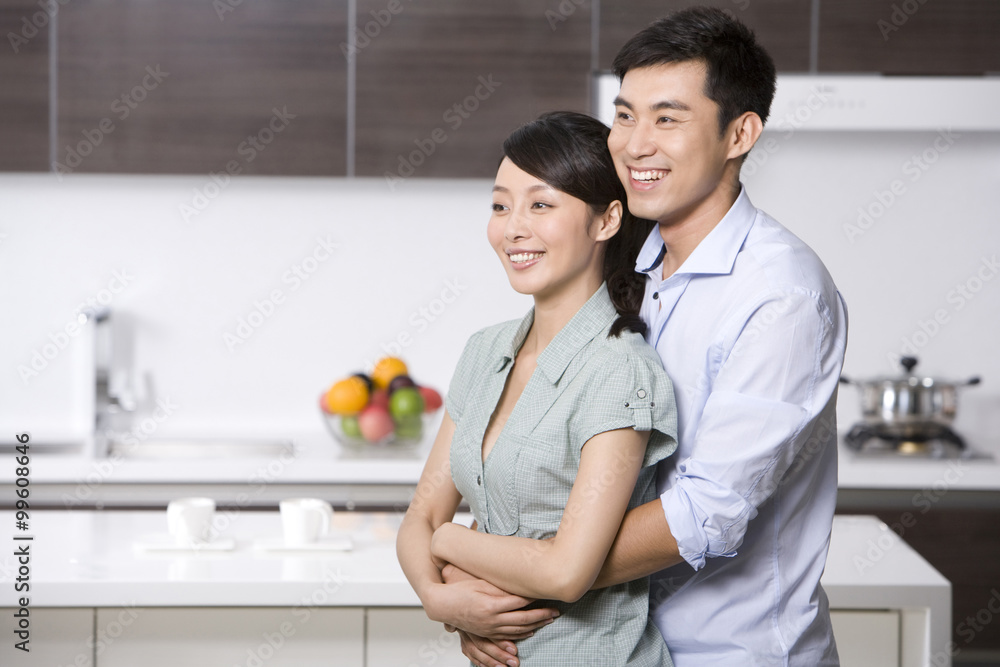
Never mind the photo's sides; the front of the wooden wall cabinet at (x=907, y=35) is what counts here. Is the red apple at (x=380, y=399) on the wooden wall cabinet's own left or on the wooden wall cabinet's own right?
on the wooden wall cabinet's own right

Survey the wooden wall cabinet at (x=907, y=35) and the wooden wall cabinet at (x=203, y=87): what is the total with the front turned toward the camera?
2

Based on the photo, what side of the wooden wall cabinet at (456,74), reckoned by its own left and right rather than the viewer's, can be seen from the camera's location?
front

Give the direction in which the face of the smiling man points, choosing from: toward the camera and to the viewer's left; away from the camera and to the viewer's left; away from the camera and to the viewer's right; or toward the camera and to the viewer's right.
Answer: toward the camera and to the viewer's left

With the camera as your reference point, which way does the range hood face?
facing the viewer

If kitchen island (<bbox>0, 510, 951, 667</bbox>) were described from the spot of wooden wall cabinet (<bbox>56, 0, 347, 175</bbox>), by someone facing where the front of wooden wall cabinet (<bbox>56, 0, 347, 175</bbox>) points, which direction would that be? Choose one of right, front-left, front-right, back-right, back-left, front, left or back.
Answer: front

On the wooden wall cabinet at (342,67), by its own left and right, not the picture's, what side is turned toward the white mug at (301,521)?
front
